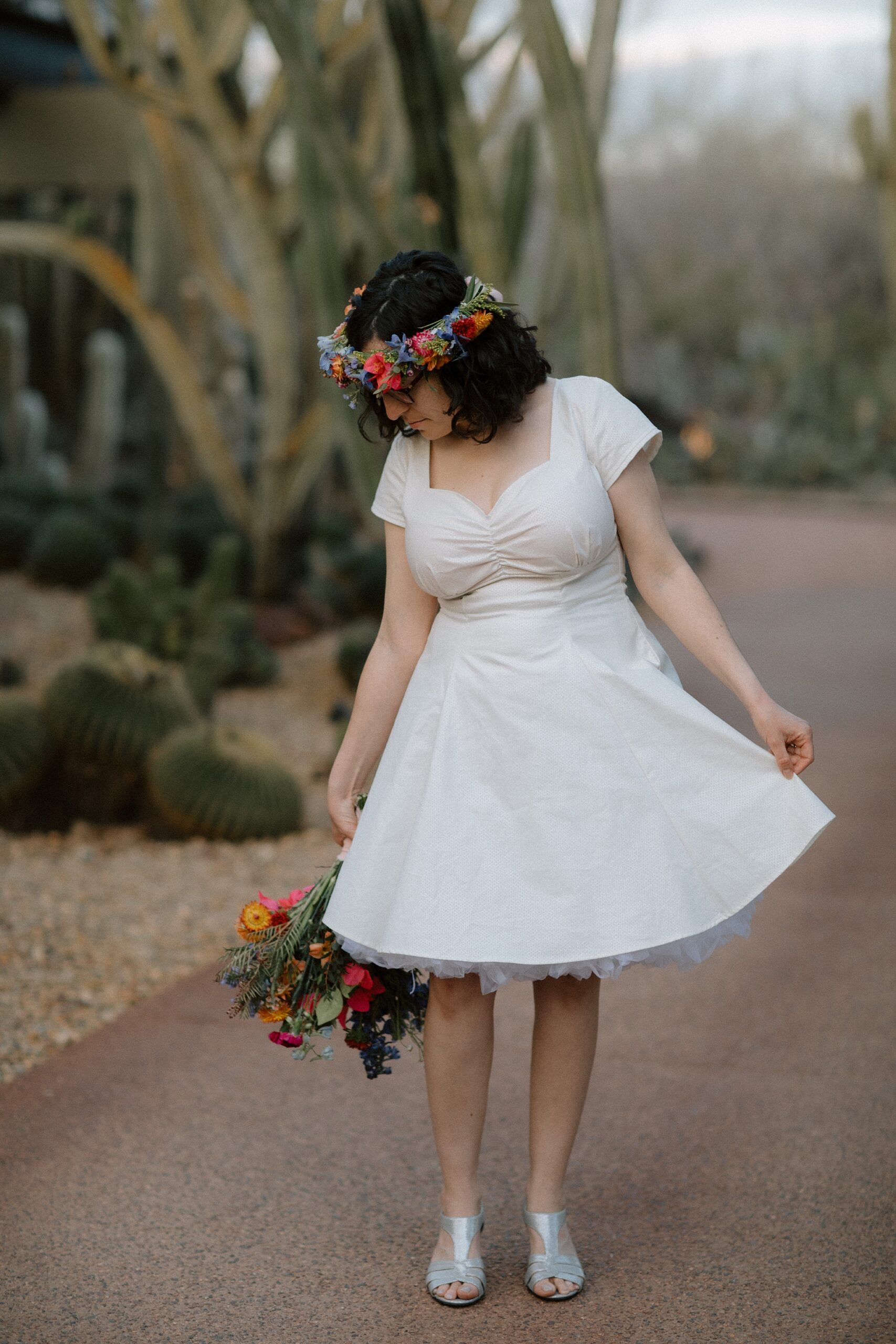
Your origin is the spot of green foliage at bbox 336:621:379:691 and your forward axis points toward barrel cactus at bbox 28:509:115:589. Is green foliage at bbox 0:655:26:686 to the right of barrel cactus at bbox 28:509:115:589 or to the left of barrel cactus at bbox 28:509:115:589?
left

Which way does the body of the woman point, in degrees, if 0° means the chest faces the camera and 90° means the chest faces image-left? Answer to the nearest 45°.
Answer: approximately 0°

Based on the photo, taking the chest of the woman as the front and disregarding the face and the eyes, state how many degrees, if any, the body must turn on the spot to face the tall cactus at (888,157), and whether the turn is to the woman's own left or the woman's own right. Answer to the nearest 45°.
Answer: approximately 180°

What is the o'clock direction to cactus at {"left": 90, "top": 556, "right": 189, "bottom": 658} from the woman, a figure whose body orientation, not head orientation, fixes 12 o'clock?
The cactus is roughly at 5 o'clock from the woman.

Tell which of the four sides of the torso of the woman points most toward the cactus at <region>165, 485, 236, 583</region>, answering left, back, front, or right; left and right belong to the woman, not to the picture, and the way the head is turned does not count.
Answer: back

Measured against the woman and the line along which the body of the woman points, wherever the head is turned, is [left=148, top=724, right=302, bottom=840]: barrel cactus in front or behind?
behind

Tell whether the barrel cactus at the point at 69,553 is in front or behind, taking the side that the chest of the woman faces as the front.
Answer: behind

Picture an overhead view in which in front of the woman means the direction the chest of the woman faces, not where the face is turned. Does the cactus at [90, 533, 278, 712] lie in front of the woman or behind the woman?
behind

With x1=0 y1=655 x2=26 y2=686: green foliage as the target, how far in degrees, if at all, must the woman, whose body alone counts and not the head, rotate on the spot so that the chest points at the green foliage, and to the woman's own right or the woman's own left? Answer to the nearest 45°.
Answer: approximately 135° to the woman's own right

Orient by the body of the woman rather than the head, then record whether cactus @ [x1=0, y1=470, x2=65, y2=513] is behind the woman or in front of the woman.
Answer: behind

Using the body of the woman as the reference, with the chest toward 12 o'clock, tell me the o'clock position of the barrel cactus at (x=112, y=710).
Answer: The barrel cactus is roughly at 5 o'clock from the woman.

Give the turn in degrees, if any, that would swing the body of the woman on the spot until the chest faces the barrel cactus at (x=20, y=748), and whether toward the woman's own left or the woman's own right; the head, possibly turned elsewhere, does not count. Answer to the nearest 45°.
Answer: approximately 135° to the woman's own right

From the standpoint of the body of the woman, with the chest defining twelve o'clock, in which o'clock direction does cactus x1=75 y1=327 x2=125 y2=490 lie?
The cactus is roughly at 5 o'clock from the woman.

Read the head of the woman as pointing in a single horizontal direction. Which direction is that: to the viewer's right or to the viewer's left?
to the viewer's left

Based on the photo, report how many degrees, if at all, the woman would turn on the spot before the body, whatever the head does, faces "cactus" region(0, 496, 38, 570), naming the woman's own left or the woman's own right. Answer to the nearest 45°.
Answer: approximately 135° to the woman's own right
